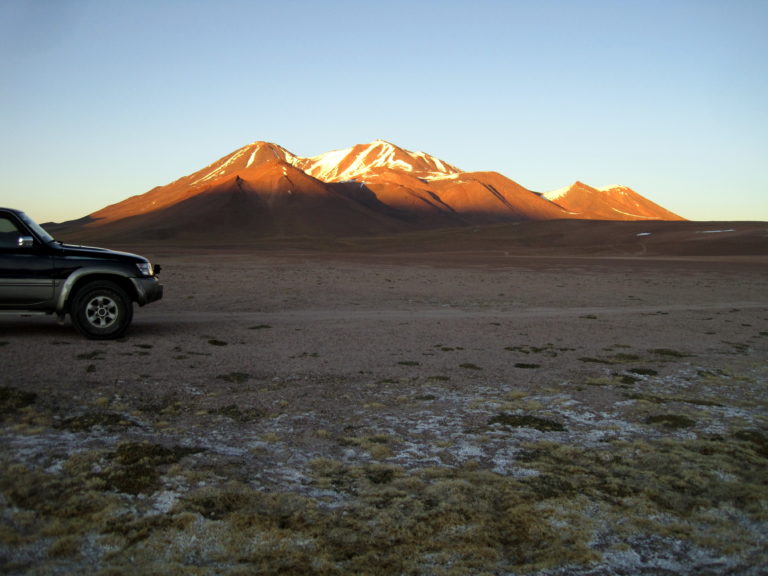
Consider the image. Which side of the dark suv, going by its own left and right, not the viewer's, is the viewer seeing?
right
